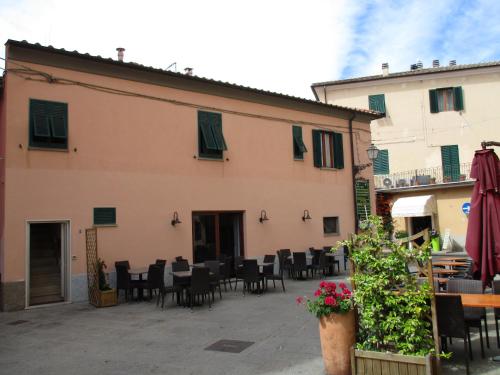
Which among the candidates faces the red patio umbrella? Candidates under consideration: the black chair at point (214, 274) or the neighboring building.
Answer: the neighboring building

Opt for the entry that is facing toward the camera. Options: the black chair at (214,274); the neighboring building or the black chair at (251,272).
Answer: the neighboring building

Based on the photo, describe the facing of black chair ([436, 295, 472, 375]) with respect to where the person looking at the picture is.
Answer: facing away from the viewer and to the right of the viewer

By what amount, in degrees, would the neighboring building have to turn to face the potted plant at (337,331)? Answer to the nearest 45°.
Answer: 0° — it already faces it

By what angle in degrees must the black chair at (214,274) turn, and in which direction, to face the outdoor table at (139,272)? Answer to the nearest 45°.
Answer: approximately 45° to its left

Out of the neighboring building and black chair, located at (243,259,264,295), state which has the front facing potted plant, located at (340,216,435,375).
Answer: the neighboring building
